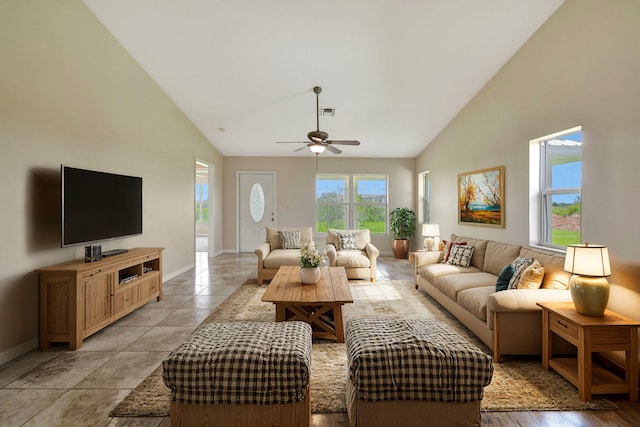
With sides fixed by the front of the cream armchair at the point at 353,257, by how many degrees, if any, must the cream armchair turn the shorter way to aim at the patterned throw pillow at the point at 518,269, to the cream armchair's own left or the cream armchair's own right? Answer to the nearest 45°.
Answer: approximately 45° to the cream armchair's own left

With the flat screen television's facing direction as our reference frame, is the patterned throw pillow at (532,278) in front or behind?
in front

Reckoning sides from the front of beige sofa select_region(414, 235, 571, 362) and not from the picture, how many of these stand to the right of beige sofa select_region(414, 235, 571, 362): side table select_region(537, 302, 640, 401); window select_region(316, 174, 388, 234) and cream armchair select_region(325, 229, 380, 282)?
2

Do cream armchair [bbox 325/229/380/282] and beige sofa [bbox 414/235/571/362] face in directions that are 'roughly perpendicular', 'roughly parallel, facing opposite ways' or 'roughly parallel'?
roughly perpendicular

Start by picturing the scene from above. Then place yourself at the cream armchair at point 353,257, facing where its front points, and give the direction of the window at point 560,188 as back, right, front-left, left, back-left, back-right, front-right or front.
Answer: front-left

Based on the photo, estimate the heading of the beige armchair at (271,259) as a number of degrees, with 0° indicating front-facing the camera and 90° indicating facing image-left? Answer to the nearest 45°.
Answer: approximately 0°

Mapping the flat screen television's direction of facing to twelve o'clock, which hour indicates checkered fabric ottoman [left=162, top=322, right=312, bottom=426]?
The checkered fabric ottoman is roughly at 1 o'clock from the flat screen television.

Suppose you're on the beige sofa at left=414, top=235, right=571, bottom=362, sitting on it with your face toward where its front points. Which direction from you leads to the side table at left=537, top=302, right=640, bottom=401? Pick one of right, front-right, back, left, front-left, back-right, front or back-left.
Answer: left

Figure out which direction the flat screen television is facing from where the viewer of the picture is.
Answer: facing the viewer and to the right of the viewer

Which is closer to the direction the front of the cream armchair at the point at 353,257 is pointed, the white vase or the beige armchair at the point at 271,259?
the white vase

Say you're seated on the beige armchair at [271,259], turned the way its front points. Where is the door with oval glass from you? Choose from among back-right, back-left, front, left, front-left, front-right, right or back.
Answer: back

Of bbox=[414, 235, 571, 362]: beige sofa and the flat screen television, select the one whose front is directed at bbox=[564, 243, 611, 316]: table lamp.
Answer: the flat screen television

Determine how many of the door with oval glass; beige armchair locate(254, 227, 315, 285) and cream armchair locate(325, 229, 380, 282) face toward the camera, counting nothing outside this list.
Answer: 3

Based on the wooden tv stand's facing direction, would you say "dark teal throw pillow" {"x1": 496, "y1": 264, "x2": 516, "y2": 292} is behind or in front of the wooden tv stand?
in front

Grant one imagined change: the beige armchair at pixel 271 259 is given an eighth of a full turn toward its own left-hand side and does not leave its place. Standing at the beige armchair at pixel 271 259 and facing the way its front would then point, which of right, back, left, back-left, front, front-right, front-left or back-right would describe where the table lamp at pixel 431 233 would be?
front-left

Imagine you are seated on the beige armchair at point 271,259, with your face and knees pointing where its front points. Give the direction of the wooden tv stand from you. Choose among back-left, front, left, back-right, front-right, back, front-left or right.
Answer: front-right
